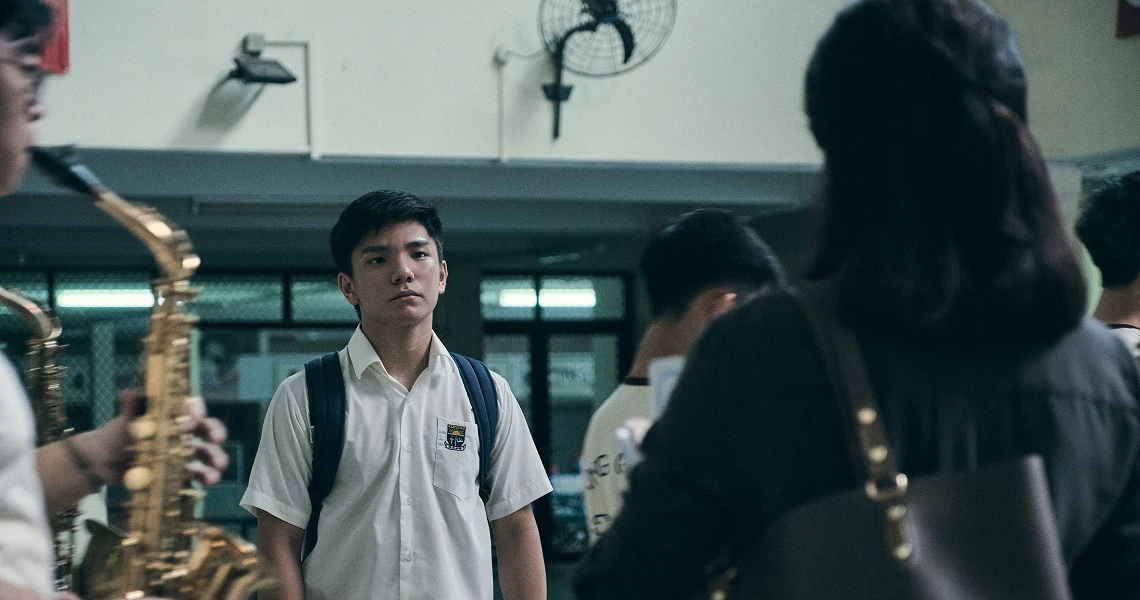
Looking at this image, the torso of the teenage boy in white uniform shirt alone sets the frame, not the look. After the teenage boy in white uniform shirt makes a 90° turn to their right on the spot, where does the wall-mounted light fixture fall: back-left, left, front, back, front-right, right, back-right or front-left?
right

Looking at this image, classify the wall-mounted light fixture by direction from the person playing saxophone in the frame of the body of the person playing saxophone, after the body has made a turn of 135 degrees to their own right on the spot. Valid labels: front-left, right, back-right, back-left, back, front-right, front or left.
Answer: back-right

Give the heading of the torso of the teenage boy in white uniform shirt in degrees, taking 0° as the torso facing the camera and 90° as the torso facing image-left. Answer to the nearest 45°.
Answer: approximately 0°

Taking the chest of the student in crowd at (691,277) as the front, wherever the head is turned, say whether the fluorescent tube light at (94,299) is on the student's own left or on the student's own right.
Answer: on the student's own left

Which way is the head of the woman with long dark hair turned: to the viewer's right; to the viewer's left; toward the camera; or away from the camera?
away from the camera

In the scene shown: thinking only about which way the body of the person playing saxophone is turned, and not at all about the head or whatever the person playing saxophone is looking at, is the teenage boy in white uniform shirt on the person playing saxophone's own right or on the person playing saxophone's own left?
on the person playing saxophone's own left

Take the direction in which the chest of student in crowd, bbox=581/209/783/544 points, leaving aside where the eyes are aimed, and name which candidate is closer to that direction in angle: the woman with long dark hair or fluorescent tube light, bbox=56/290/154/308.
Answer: the fluorescent tube light

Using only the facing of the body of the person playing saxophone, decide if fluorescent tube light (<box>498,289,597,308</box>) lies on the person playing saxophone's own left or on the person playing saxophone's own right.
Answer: on the person playing saxophone's own left

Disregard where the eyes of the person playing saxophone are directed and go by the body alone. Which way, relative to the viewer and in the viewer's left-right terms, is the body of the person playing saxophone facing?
facing to the right of the viewer

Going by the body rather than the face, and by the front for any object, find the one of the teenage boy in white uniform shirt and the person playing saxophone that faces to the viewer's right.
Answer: the person playing saxophone

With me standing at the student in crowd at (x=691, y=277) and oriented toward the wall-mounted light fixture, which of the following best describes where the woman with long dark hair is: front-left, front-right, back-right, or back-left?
back-left

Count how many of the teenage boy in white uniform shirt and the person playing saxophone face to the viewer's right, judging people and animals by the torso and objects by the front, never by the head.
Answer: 1

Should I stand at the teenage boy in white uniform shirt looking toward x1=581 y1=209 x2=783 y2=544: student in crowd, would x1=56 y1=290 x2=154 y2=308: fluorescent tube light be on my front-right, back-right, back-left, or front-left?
back-left
